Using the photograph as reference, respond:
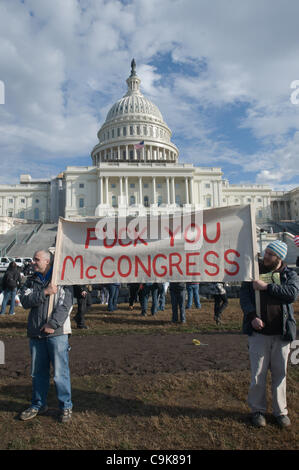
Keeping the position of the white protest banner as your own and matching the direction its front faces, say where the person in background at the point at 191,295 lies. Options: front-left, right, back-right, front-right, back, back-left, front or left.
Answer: back

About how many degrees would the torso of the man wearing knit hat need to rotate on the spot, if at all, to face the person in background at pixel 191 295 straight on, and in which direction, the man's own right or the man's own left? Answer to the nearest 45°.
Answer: approximately 180°

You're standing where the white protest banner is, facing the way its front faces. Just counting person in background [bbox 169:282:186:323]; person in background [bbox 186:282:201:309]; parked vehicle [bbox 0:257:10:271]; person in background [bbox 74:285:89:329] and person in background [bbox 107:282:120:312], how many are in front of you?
0

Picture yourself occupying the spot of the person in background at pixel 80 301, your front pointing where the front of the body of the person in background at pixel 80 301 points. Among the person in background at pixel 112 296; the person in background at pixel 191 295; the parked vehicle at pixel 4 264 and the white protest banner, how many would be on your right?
1

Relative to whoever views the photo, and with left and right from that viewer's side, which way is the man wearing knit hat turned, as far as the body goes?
facing the viewer

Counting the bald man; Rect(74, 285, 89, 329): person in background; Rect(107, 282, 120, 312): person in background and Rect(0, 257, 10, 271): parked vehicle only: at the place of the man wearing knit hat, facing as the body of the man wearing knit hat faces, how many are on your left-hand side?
0
